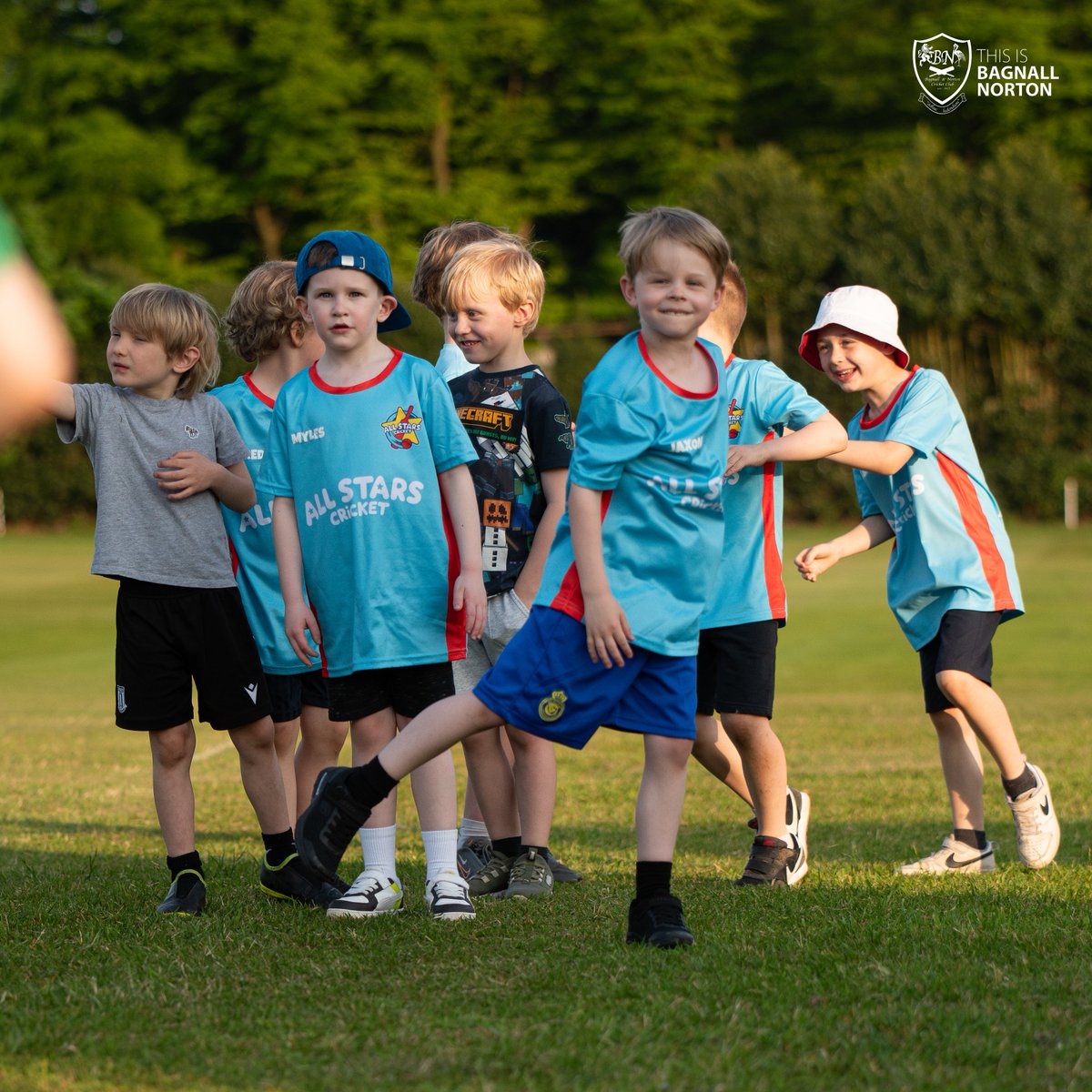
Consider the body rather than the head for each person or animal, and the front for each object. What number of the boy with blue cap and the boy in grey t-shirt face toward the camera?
2

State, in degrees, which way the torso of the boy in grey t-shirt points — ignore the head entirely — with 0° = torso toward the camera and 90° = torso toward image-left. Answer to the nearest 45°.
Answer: approximately 0°

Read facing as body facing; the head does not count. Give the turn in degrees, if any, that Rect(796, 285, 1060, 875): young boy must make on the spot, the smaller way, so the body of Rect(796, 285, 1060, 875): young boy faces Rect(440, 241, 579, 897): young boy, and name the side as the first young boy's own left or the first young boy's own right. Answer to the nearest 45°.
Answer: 0° — they already face them

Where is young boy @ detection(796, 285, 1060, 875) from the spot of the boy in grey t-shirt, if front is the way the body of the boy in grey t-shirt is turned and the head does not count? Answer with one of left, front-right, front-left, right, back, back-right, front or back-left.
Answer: left

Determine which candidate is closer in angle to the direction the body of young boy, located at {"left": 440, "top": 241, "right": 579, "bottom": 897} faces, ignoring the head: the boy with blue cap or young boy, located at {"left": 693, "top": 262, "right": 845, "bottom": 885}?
the boy with blue cap

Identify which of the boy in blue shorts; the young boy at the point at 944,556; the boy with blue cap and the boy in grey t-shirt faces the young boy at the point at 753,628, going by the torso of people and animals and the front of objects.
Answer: the young boy at the point at 944,556

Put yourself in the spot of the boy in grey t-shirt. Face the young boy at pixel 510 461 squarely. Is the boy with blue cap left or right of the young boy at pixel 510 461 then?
right

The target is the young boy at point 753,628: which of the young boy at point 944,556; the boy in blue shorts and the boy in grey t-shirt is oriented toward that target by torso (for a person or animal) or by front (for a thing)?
the young boy at point 944,556

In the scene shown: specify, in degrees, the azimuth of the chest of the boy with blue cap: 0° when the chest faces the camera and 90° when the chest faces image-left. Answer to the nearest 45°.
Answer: approximately 0°

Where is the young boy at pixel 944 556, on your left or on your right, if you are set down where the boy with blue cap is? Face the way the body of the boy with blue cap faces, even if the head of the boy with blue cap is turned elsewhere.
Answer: on your left

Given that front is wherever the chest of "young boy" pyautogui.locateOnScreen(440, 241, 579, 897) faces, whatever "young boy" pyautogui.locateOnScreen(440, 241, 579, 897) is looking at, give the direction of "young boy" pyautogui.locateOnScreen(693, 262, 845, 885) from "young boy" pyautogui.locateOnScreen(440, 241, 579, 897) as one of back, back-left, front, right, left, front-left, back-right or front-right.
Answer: back-left
